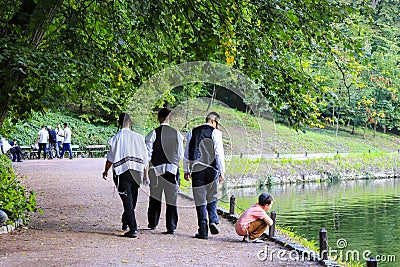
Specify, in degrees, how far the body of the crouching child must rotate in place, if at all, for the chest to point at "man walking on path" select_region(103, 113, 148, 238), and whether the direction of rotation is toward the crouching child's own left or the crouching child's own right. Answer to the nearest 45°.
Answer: approximately 180°

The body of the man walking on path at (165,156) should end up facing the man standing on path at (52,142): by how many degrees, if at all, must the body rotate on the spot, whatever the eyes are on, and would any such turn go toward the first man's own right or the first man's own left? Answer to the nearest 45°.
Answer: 0° — they already face them

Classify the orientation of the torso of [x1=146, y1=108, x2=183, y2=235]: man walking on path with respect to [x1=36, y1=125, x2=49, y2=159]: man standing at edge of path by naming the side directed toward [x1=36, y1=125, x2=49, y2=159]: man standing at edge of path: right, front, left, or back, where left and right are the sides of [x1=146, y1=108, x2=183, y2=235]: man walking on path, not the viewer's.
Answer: front

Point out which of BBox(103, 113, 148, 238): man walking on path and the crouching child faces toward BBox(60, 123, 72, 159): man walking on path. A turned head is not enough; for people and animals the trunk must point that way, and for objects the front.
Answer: BBox(103, 113, 148, 238): man walking on path

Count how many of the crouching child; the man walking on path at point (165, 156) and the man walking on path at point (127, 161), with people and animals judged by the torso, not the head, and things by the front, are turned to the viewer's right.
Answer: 1

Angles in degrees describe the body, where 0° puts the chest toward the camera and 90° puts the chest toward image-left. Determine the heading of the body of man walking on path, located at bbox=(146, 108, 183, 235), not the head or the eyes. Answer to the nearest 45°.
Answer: approximately 180°

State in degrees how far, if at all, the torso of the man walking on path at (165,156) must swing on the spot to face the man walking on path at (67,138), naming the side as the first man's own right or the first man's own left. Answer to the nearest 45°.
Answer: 0° — they already face them

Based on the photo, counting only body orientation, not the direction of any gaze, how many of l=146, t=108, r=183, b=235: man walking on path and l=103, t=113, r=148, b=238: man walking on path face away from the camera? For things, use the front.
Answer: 2

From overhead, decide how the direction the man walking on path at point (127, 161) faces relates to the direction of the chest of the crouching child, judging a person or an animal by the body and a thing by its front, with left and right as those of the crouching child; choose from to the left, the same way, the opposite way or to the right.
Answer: to the left

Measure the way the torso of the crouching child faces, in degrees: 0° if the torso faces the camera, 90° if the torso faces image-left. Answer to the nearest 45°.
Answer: approximately 270°

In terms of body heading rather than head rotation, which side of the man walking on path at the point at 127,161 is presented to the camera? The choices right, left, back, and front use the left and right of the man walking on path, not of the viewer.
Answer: back

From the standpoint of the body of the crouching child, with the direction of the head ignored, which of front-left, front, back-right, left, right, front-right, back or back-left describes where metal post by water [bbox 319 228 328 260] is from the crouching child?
front-right

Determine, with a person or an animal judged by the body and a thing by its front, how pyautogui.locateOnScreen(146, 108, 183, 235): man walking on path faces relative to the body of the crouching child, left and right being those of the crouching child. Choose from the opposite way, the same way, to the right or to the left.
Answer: to the left

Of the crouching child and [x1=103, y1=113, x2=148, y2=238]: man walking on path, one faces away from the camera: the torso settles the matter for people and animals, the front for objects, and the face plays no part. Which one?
the man walking on path
